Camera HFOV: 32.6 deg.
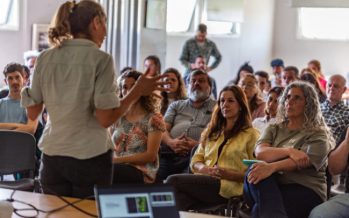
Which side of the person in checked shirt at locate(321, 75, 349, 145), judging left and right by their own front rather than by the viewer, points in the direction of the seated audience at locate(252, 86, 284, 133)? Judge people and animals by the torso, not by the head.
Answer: front

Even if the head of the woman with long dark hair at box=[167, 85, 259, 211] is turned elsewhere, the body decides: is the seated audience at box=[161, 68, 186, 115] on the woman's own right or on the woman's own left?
on the woman's own right

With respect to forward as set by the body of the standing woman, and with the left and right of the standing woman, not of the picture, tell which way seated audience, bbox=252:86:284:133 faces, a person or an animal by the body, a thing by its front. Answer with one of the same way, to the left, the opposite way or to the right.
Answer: the opposite way

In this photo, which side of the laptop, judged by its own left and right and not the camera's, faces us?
front

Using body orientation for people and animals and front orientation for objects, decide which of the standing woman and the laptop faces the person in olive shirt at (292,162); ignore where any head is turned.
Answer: the standing woman

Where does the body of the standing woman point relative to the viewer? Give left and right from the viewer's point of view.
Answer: facing away from the viewer and to the right of the viewer

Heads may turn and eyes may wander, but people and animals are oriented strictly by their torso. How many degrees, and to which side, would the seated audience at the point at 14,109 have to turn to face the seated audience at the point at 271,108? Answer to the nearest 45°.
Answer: approximately 90° to their left

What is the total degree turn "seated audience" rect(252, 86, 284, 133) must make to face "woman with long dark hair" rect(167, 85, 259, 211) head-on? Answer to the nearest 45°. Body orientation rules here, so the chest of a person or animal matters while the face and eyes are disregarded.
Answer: approximately 45° to their left

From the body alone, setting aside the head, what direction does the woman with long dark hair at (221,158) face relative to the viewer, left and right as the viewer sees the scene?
facing the viewer and to the left of the viewer

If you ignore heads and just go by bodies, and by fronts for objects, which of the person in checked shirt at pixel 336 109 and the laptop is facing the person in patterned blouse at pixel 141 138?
the person in checked shirt at pixel 336 109

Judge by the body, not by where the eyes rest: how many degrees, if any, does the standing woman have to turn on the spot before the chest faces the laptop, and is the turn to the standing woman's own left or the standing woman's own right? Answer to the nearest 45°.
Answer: approximately 135° to the standing woman's own right

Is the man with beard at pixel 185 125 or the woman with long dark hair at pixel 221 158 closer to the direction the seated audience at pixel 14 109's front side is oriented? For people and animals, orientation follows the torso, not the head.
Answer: the woman with long dark hair

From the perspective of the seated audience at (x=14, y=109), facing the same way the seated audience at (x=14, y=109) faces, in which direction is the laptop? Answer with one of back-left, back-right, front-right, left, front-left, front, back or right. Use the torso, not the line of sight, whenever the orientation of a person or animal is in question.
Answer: front

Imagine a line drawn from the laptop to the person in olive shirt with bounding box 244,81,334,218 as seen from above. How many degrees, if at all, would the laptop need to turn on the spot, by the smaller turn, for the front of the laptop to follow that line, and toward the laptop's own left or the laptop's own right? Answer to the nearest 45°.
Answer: approximately 135° to the laptop's own left

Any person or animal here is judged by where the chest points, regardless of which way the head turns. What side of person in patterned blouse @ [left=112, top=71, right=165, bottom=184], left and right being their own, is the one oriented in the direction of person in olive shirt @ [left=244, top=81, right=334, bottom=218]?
left

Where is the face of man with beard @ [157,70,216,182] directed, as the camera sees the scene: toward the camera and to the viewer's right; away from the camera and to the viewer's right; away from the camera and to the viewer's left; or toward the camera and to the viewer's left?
toward the camera and to the viewer's left
